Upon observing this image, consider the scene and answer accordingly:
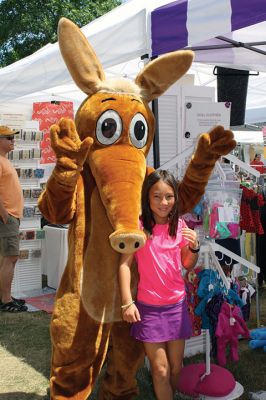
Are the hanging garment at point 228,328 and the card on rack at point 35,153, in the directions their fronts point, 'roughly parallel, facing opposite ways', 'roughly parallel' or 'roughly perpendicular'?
roughly parallel

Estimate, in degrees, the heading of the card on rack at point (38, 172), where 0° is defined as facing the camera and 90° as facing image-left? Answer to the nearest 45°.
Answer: approximately 0°

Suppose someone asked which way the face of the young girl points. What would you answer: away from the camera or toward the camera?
toward the camera

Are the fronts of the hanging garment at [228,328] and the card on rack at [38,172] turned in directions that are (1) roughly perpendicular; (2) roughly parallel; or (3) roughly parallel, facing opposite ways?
roughly parallel

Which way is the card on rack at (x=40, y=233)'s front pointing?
toward the camera

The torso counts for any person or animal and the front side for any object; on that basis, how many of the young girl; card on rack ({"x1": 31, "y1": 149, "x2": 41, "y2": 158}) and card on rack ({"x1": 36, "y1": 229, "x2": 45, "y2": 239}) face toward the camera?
3

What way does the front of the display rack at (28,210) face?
toward the camera

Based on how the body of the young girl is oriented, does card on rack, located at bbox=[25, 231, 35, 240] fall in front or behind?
behind

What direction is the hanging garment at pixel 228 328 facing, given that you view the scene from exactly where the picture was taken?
facing the viewer and to the right of the viewer

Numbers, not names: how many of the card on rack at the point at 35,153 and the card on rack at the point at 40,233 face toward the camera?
2

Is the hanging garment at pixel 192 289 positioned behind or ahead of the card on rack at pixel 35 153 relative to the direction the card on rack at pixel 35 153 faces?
ahead
